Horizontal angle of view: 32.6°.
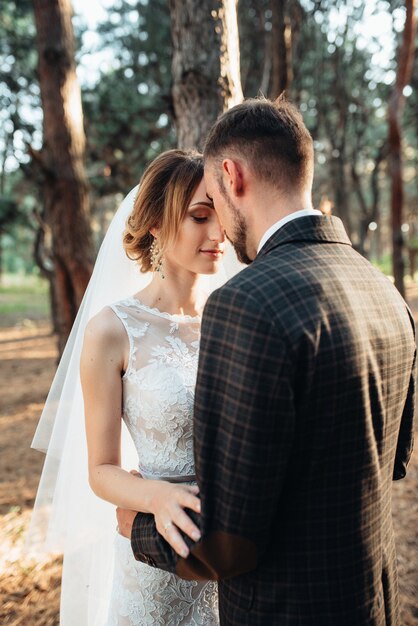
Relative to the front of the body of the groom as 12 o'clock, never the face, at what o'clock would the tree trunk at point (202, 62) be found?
The tree trunk is roughly at 1 o'clock from the groom.

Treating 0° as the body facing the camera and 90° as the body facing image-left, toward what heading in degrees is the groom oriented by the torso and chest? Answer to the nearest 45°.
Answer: approximately 135°

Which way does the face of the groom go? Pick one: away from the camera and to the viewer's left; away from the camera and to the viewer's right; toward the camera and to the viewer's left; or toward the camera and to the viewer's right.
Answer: away from the camera and to the viewer's left

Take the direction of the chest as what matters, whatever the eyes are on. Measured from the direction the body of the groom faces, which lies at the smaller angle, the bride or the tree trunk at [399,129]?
the bride

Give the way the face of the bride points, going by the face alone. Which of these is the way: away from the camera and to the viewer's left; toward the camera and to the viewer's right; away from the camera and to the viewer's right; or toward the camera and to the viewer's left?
toward the camera and to the viewer's right

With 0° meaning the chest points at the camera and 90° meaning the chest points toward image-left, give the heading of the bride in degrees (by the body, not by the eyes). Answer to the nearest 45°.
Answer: approximately 315°

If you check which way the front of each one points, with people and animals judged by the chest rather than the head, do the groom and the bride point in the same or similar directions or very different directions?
very different directions

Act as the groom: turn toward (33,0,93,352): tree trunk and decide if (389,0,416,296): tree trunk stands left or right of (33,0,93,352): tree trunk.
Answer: right

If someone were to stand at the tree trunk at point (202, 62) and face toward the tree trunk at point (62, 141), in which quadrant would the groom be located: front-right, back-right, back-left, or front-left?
back-left
